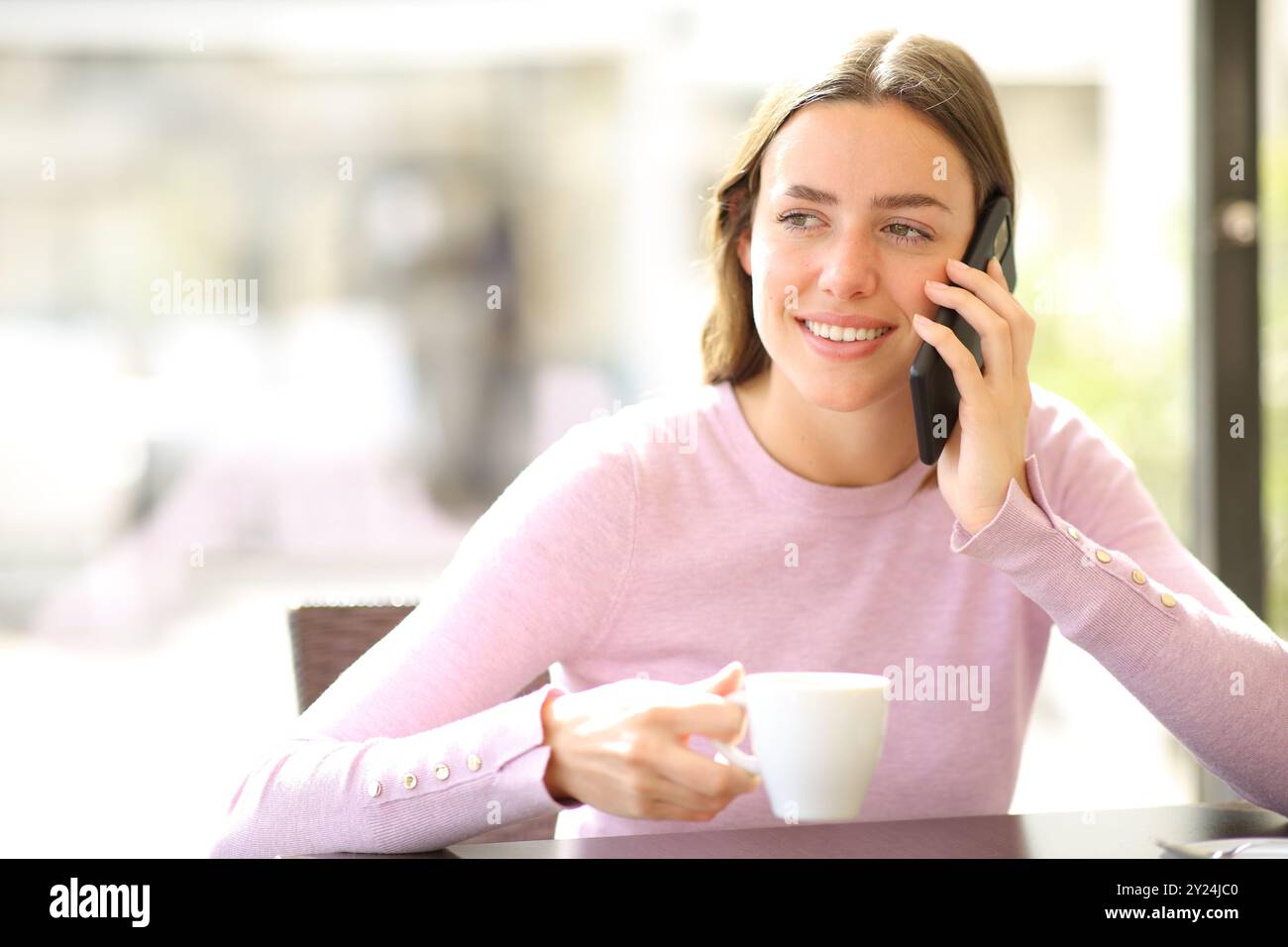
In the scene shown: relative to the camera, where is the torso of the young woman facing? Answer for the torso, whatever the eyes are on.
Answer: toward the camera

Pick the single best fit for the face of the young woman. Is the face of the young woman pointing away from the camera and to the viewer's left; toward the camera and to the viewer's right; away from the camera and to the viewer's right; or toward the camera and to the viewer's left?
toward the camera and to the viewer's left
